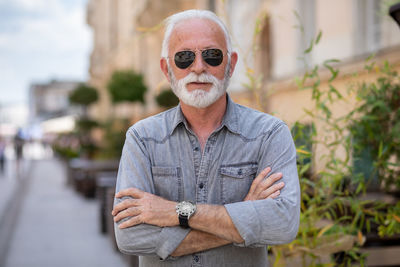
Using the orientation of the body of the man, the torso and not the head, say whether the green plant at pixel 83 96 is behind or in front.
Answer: behind

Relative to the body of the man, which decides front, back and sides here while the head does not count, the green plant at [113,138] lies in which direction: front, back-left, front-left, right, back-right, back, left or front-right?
back

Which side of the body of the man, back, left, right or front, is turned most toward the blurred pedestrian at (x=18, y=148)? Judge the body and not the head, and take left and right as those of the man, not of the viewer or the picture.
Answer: back

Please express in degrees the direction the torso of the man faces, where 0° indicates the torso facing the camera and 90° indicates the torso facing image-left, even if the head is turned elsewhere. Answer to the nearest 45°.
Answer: approximately 0°

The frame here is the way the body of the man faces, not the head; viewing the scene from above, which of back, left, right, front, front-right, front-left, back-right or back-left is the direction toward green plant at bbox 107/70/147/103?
back

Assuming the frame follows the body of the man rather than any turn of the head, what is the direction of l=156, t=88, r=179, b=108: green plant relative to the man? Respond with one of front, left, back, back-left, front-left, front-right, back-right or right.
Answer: back

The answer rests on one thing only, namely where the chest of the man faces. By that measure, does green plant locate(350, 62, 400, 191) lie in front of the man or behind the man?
behind

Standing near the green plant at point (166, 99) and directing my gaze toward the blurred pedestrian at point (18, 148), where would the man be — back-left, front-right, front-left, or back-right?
back-left
